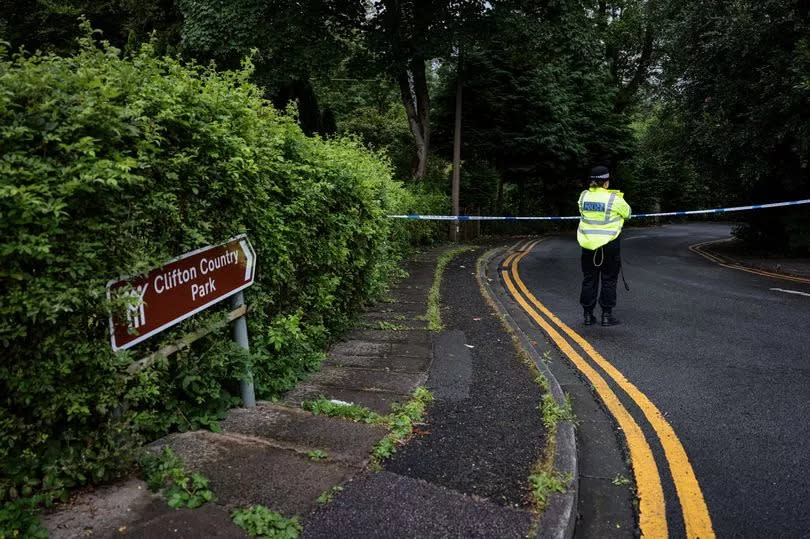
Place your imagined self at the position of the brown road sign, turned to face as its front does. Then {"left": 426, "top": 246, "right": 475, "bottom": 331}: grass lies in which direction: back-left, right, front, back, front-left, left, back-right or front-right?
left

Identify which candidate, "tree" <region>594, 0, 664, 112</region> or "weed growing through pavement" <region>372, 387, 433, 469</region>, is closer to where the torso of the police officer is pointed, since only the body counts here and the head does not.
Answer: the tree

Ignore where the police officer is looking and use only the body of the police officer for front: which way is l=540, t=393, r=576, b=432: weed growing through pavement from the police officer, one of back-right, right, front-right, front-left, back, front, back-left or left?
back-right

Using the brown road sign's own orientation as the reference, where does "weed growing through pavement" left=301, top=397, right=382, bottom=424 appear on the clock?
The weed growing through pavement is roughly at 10 o'clock from the brown road sign.

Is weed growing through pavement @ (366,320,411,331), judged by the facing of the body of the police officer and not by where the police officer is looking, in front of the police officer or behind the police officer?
behind

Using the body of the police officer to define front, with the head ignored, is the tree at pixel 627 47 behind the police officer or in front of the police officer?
in front

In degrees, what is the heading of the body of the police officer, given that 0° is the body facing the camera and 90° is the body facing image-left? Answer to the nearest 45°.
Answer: approximately 225°

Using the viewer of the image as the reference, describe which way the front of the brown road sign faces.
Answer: facing the viewer and to the right of the viewer

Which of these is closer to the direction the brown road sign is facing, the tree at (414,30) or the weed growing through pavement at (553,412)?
the weed growing through pavement

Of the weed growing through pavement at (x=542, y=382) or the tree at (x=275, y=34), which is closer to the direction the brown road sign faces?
the weed growing through pavement

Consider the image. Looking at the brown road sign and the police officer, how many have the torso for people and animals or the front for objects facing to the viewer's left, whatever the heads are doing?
0

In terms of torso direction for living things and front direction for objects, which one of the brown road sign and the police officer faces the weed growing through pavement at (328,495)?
the brown road sign

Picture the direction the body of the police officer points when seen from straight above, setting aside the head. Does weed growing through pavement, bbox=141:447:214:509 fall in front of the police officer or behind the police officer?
behind
